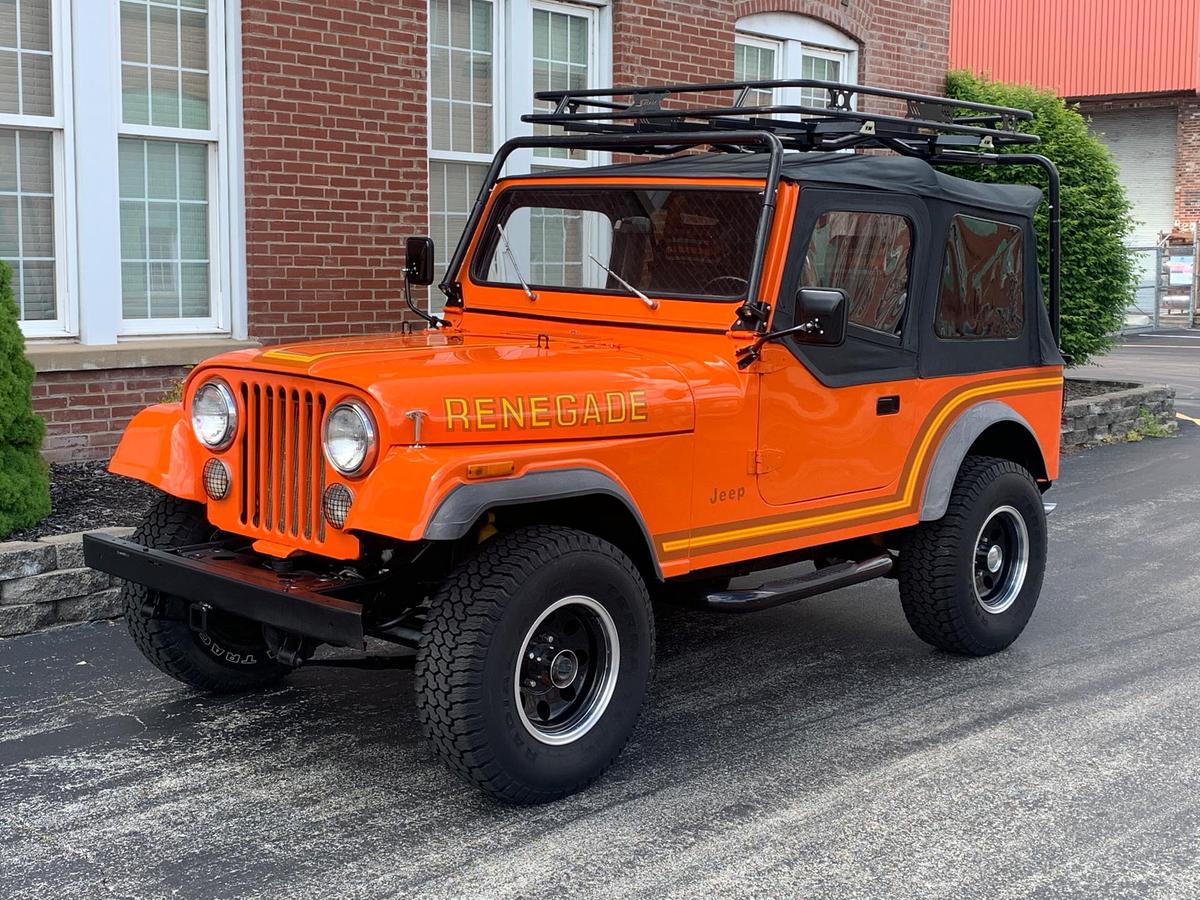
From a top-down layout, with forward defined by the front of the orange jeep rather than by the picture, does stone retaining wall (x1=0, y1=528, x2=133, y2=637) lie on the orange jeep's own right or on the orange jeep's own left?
on the orange jeep's own right

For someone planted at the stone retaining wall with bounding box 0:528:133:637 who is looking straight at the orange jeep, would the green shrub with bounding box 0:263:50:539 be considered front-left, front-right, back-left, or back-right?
back-left

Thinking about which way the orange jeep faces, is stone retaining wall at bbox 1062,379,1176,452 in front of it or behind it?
behind

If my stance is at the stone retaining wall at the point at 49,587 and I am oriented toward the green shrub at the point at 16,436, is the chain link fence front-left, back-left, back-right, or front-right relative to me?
front-right

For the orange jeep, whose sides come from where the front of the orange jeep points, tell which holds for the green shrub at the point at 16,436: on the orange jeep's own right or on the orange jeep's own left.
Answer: on the orange jeep's own right

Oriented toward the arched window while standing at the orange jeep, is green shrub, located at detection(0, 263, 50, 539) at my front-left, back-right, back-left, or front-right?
front-left

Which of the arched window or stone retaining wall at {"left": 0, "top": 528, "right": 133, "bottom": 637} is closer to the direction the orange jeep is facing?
the stone retaining wall

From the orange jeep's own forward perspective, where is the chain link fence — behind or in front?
behind

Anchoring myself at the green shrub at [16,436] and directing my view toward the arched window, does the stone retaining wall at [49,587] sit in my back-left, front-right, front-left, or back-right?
back-right

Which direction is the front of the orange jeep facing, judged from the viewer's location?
facing the viewer and to the left of the viewer

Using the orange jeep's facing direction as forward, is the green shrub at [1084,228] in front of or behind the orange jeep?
behind

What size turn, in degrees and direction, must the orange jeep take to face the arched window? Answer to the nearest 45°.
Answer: approximately 135° to its right
